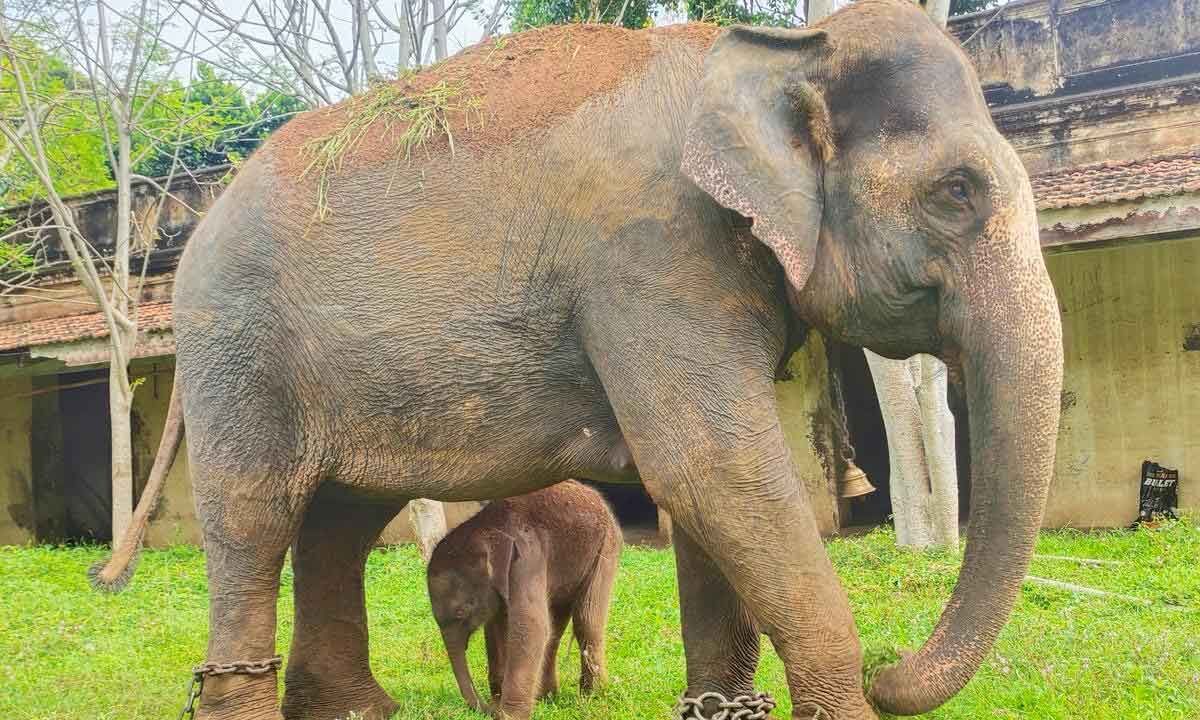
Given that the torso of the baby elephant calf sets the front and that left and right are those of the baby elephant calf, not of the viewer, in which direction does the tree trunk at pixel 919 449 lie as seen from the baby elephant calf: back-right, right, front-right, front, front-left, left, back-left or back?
back

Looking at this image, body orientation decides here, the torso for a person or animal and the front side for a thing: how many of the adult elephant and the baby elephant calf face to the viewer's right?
1

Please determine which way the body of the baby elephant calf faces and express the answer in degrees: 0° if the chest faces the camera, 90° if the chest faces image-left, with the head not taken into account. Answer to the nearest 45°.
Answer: approximately 45°

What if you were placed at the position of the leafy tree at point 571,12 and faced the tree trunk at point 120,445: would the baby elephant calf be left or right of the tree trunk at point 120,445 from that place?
left

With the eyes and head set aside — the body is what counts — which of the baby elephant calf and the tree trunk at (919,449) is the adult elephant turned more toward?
the tree trunk

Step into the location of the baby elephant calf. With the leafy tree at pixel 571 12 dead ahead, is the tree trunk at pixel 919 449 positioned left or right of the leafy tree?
right

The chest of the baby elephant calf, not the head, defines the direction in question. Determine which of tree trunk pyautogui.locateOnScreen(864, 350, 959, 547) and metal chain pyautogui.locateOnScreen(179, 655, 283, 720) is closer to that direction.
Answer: the metal chain

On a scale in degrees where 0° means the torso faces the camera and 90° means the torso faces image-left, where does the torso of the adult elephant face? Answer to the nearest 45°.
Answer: approximately 270°

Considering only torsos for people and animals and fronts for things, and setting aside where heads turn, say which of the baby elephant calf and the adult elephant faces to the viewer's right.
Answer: the adult elephant

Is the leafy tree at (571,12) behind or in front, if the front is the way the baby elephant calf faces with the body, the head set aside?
behind
